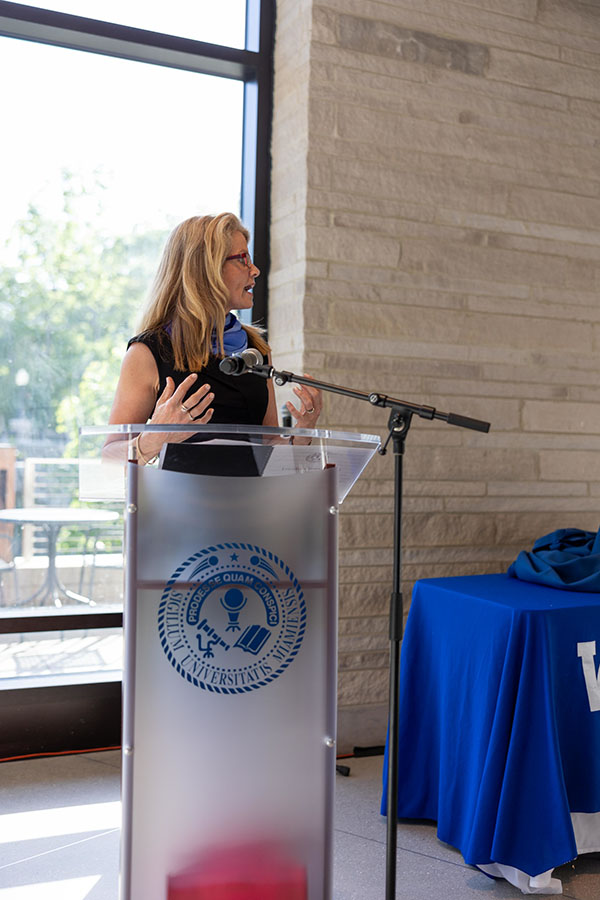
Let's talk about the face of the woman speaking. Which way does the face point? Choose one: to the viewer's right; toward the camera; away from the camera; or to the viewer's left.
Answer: to the viewer's right

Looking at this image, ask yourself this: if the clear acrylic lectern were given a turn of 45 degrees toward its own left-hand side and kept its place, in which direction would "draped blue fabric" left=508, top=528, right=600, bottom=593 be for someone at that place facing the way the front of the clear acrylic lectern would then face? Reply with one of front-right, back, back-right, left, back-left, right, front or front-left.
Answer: left

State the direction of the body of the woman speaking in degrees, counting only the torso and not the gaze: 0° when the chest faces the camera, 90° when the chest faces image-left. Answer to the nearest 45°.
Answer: approximately 315°

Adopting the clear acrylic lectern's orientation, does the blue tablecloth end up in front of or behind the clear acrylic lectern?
behind

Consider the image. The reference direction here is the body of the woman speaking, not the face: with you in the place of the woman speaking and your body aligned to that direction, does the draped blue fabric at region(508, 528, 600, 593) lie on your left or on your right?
on your left

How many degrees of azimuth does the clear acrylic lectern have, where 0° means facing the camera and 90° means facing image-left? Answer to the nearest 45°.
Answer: approximately 0°

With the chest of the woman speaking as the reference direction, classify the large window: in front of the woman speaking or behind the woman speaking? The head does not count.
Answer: behind

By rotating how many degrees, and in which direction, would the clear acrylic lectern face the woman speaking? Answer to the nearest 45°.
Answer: approximately 180°

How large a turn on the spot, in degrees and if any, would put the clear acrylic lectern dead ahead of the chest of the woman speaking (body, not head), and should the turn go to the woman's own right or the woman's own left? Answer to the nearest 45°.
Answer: approximately 45° to the woman's own right

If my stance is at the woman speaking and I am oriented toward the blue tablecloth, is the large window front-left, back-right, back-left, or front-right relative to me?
back-left

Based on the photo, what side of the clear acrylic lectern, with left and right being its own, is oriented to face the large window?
back
